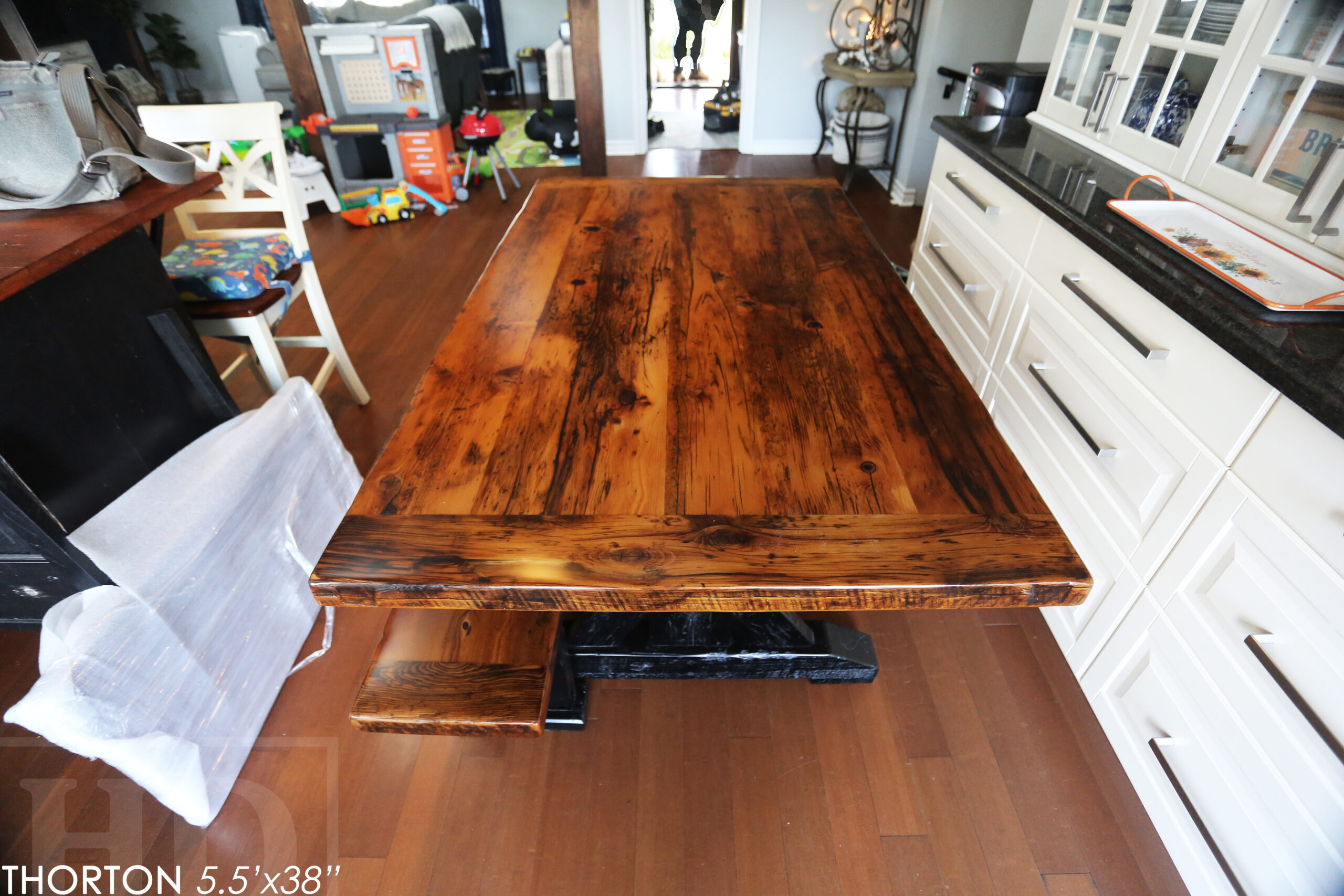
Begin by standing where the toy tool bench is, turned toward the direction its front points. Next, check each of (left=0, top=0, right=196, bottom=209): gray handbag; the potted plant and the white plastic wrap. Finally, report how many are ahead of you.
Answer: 2

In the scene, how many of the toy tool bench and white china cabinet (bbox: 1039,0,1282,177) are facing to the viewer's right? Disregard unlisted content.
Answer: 0

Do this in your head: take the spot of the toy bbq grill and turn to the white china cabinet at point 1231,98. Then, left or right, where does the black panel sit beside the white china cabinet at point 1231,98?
right

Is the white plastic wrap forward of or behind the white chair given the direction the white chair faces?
forward

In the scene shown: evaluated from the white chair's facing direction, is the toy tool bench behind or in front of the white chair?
behind

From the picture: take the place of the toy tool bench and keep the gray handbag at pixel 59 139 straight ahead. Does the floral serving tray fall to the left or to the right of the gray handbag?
left

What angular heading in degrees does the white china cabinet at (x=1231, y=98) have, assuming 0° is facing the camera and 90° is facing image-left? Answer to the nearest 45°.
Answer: approximately 45°

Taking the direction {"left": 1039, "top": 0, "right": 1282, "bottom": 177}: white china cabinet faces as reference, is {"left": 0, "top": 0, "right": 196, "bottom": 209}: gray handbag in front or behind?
in front

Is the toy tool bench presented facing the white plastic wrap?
yes

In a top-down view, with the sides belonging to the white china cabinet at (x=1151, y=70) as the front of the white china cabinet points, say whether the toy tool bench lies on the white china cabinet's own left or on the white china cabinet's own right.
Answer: on the white china cabinet's own right

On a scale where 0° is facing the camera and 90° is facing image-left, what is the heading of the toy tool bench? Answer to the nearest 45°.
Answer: approximately 0°

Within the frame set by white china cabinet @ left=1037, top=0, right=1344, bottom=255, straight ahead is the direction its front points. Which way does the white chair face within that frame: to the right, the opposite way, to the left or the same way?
to the left

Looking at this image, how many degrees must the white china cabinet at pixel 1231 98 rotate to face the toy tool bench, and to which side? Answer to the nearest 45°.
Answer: approximately 45° to its right

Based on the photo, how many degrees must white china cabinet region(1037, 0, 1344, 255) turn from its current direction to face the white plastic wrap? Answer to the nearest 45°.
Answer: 0° — it already faces it

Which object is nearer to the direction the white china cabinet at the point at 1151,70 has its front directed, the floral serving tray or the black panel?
the black panel
